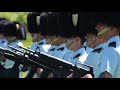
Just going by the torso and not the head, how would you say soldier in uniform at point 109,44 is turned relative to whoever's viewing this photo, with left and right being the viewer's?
facing to the left of the viewer

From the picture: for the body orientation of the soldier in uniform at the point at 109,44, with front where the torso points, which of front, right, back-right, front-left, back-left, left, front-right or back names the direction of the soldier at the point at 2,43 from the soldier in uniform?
front
